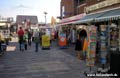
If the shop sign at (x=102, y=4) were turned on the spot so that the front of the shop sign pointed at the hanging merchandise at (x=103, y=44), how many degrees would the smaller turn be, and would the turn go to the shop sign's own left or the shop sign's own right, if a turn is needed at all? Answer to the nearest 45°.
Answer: approximately 45° to the shop sign's own left

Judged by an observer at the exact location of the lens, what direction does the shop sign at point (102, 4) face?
facing the viewer and to the left of the viewer
